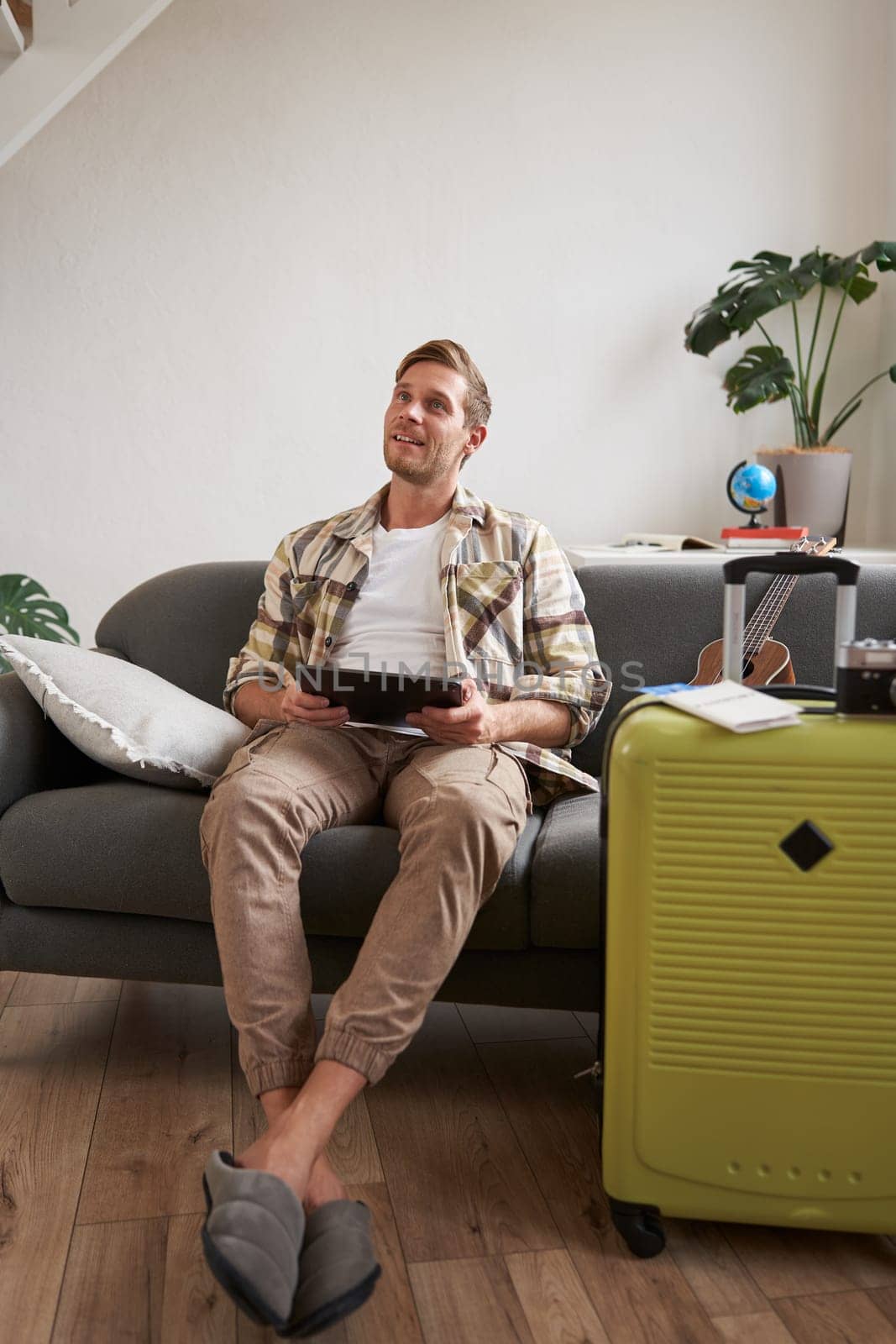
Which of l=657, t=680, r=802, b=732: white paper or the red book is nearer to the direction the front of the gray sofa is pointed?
the white paper

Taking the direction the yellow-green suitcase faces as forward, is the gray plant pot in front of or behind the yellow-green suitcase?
behind

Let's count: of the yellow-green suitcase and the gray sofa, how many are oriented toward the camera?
2

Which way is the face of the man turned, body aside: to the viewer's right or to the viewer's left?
to the viewer's left

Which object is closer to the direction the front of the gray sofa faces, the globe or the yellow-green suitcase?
the yellow-green suitcase

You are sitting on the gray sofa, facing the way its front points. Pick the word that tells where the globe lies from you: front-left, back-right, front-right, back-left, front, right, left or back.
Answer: back-left

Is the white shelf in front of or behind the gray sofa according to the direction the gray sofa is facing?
behind

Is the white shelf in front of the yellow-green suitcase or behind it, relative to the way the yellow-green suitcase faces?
behind

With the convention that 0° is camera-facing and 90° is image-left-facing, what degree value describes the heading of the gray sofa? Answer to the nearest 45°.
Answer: approximately 0°

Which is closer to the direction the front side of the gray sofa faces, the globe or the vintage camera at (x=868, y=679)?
the vintage camera

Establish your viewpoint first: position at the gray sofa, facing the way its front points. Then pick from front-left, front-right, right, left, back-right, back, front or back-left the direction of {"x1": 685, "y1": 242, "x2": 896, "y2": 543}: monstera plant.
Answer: back-left

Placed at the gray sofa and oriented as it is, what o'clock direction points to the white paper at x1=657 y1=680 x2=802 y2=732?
The white paper is roughly at 10 o'clock from the gray sofa.
